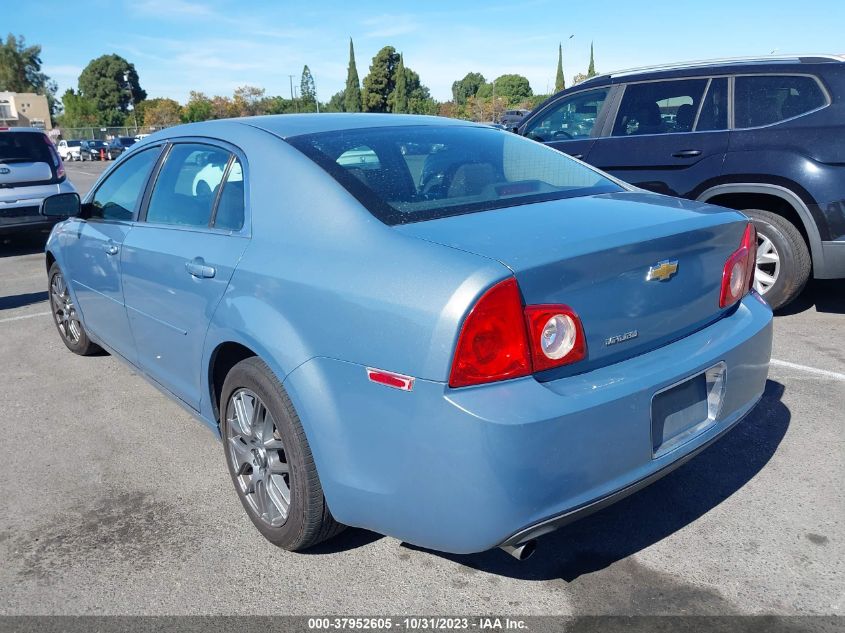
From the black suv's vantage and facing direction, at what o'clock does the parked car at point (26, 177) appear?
The parked car is roughly at 11 o'clock from the black suv.

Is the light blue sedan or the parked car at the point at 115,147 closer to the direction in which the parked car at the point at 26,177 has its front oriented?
the parked car

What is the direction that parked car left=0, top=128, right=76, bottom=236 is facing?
away from the camera

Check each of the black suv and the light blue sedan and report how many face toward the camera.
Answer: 0

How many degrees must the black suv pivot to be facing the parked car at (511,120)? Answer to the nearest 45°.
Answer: approximately 45° to its right

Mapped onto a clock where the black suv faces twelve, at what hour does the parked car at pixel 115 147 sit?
The parked car is roughly at 12 o'clock from the black suv.

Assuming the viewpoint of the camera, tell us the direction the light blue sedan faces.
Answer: facing away from the viewer and to the left of the viewer

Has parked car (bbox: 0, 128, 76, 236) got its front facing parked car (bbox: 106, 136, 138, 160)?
yes

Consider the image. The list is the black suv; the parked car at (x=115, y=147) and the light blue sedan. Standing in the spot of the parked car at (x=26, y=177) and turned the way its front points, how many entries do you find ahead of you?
1

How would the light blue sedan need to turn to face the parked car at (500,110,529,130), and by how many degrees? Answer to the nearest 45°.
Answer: approximately 45° to its right

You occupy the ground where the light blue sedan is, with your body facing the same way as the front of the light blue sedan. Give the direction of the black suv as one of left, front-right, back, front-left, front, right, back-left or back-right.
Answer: right
